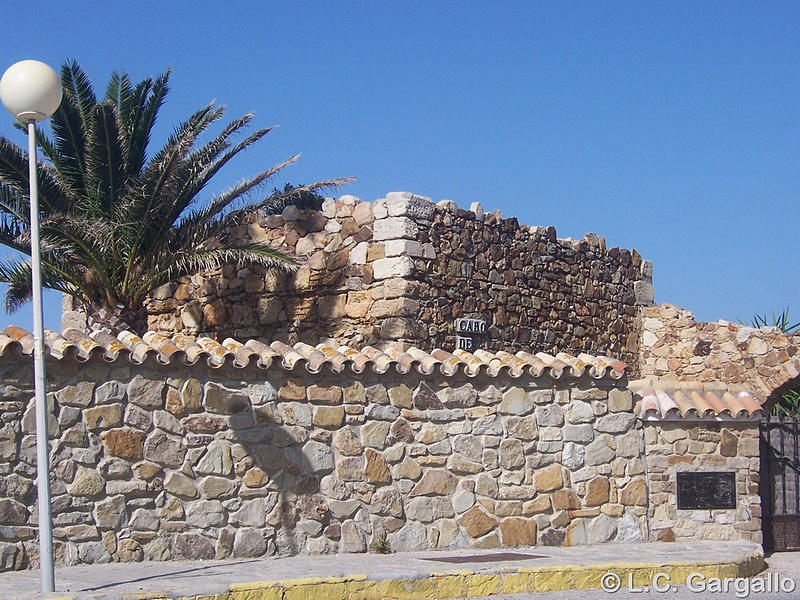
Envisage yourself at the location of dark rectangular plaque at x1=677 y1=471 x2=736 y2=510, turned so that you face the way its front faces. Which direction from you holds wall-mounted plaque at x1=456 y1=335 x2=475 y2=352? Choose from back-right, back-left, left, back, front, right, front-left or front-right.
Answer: back-right

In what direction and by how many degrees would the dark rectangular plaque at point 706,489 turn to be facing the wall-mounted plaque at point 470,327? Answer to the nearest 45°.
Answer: approximately 135° to its right

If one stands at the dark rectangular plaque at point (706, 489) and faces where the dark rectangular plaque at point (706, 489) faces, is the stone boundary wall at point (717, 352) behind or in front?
behind

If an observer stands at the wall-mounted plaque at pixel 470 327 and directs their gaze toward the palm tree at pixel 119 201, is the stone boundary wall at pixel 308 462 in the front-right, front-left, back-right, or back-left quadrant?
front-left

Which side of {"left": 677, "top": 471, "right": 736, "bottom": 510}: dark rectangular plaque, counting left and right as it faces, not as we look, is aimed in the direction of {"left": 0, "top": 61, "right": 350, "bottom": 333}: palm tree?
right

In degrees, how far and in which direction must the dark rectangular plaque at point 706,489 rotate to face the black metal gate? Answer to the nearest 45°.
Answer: approximately 135° to its left

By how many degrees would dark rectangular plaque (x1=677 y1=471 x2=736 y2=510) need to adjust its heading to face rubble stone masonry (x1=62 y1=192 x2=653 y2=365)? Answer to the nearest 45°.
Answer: approximately 135° to its right

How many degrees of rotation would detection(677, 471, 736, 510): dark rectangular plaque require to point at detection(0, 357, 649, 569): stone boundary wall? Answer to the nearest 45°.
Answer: approximately 45° to its right

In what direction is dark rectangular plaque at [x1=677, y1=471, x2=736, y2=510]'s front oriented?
toward the camera

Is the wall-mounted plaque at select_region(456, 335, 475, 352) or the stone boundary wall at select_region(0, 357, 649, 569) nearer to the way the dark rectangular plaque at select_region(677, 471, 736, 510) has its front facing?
the stone boundary wall

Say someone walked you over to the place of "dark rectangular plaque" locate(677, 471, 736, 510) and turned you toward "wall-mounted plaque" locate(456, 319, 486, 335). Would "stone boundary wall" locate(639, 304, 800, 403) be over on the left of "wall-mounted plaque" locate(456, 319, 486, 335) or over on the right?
right

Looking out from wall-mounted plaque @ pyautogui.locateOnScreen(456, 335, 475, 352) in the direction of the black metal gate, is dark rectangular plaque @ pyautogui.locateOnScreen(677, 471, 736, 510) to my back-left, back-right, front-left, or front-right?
front-right
